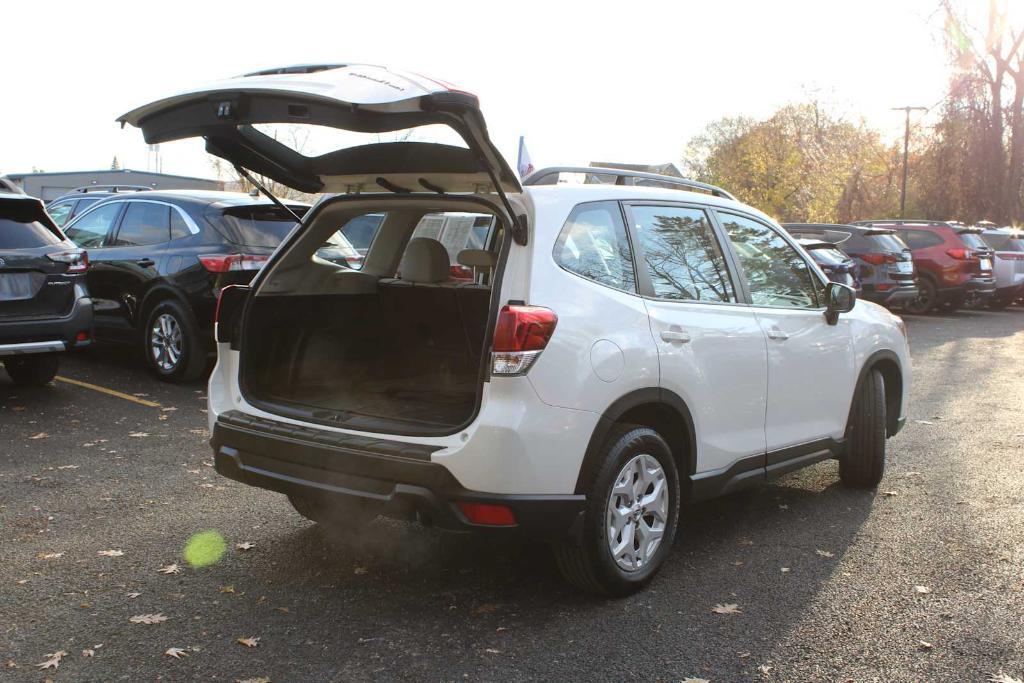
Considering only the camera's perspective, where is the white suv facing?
facing away from the viewer and to the right of the viewer

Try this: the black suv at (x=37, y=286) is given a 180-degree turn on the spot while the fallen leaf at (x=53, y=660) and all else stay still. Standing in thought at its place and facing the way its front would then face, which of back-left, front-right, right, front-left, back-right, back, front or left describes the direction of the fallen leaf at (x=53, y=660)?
front-right

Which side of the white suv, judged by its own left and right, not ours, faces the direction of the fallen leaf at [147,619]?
back

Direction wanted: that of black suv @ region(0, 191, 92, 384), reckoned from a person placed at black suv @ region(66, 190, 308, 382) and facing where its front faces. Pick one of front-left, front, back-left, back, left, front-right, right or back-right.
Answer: left

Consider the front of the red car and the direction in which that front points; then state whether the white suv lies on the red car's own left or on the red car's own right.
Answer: on the red car's own left

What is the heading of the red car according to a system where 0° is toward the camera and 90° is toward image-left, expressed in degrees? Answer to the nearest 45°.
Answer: approximately 135°

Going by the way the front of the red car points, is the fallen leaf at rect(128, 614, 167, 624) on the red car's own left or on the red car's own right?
on the red car's own left

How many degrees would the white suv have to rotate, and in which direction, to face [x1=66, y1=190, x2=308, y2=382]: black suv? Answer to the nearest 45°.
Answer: approximately 90° to its left

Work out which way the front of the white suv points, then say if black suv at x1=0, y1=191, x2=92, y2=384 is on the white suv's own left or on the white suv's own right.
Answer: on the white suv's own left

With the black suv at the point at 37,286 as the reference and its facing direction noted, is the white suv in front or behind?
behind

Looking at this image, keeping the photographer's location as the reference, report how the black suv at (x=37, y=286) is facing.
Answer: facing away from the viewer and to the left of the viewer

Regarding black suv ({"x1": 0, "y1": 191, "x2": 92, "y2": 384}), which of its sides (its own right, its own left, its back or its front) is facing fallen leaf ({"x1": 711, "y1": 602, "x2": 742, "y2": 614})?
back

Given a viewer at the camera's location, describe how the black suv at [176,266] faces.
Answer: facing away from the viewer and to the left of the viewer
